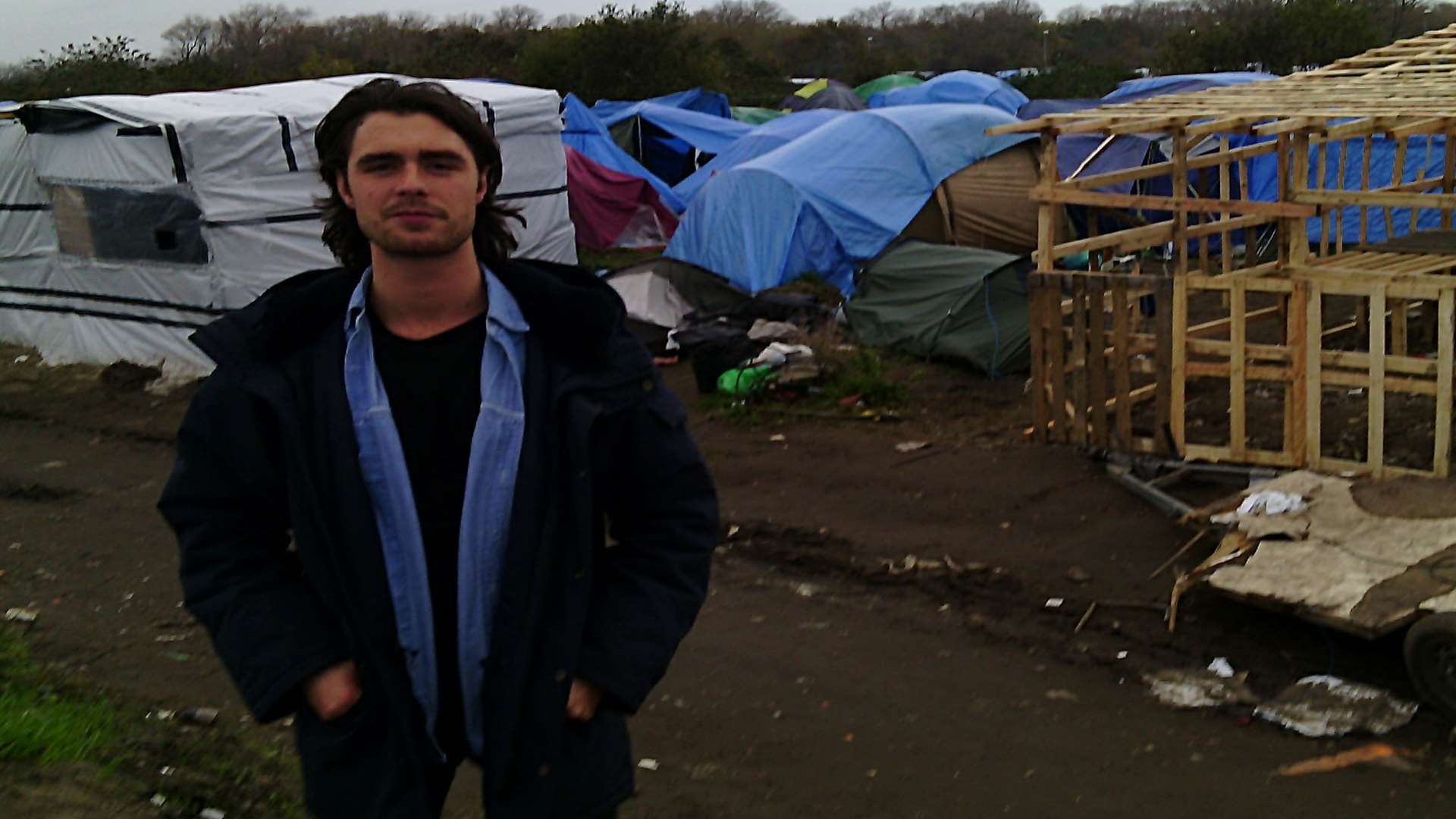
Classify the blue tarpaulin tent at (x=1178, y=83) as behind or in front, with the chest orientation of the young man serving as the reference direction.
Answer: behind

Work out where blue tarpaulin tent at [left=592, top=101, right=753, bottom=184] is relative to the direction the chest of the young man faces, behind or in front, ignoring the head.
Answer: behind

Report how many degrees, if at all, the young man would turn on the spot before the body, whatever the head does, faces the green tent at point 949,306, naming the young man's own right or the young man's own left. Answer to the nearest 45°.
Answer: approximately 135° to the young man's own left

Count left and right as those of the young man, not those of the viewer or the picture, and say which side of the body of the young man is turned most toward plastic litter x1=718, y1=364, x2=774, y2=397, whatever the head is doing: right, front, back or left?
back

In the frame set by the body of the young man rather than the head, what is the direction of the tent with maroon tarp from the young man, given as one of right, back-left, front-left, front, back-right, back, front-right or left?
back

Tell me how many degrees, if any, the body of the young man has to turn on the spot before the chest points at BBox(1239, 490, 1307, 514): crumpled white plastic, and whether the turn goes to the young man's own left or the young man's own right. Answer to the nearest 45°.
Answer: approximately 135° to the young man's own left

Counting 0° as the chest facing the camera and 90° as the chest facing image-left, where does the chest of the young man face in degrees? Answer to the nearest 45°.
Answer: approximately 0°

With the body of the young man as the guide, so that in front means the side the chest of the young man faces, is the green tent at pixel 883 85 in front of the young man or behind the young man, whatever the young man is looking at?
behind

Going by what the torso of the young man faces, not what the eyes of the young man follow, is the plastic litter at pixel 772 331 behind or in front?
behind

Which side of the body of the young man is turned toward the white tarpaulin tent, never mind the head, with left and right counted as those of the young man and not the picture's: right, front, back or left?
back

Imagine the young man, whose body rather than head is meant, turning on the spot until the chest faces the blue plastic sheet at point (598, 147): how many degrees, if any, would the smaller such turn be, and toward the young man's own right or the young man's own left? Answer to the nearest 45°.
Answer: approximately 180°
